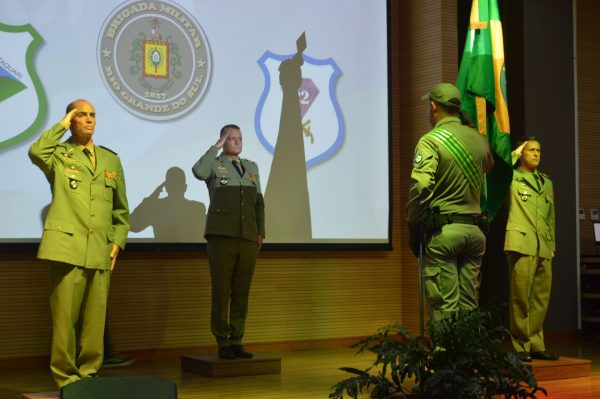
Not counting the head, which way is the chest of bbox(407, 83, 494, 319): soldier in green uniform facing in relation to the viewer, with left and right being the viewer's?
facing away from the viewer and to the left of the viewer

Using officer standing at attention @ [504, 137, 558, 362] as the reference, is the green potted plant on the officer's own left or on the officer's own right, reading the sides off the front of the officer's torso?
on the officer's own right

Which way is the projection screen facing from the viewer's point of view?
toward the camera

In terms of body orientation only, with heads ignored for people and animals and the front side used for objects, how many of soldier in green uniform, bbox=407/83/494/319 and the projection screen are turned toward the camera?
1

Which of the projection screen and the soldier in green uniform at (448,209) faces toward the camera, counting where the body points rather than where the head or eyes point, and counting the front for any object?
the projection screen

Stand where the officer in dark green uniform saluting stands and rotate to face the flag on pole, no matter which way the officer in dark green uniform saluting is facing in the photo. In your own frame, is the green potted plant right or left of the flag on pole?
right

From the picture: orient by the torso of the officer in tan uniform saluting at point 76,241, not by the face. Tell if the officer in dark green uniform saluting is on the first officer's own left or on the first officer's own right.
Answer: on the first officer's own left

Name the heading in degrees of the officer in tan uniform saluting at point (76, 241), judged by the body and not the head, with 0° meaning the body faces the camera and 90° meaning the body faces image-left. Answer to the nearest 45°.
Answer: approximately 315°

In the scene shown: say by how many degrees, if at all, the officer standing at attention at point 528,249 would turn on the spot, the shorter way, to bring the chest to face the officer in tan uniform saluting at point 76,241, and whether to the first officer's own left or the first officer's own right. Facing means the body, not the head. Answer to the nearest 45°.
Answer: approximately 90° to the first officer's own right

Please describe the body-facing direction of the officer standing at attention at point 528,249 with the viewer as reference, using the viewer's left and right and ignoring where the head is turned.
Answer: facing the viewer and to the right of the viewer

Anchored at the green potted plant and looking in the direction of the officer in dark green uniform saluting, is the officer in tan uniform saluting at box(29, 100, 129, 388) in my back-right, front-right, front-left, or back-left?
front-left

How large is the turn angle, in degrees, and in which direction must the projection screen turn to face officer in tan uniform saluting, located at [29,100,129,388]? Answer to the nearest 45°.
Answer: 0° — it already faces them
